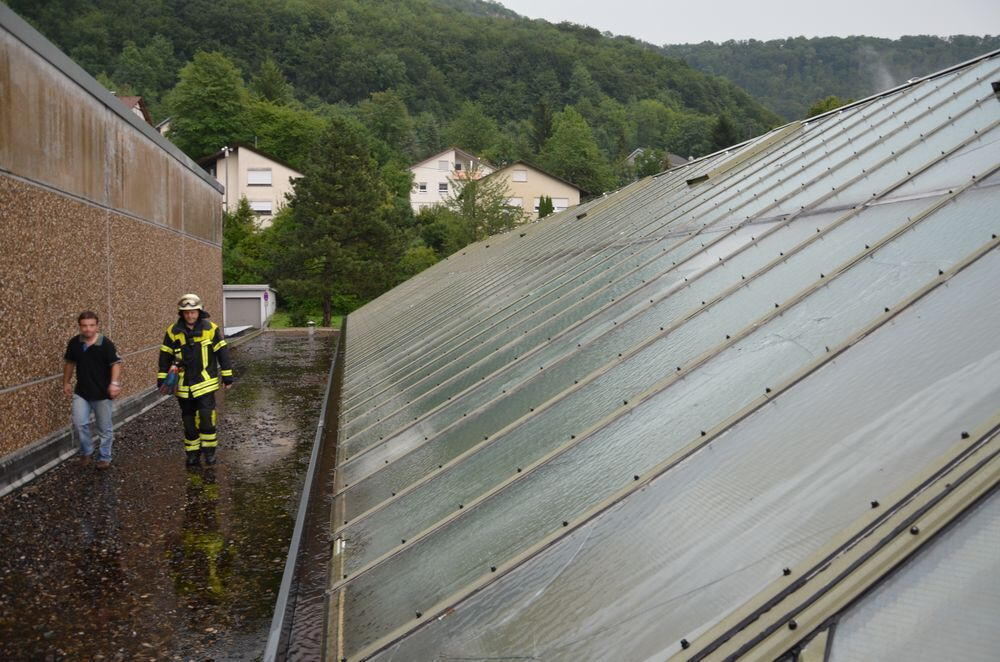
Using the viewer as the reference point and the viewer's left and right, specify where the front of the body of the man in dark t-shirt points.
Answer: facing the viewer

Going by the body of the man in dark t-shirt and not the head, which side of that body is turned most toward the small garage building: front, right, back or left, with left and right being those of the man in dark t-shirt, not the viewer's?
back

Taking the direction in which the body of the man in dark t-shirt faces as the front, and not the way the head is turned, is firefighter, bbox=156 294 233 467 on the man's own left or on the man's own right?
on the man's own left

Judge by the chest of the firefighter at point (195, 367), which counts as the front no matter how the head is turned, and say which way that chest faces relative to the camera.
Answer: toward the camera

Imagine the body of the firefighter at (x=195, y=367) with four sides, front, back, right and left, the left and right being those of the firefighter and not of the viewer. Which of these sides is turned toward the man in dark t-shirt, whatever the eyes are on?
right

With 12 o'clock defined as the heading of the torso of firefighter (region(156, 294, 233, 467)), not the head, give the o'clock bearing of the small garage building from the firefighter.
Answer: The small garage building is roughly at 6 o'clock from the firefighter.

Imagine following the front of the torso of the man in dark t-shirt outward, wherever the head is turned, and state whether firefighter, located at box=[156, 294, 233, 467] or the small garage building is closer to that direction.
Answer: the firefighter

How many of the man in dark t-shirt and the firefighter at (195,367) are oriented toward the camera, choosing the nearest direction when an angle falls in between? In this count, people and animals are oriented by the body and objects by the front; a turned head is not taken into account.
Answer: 2
